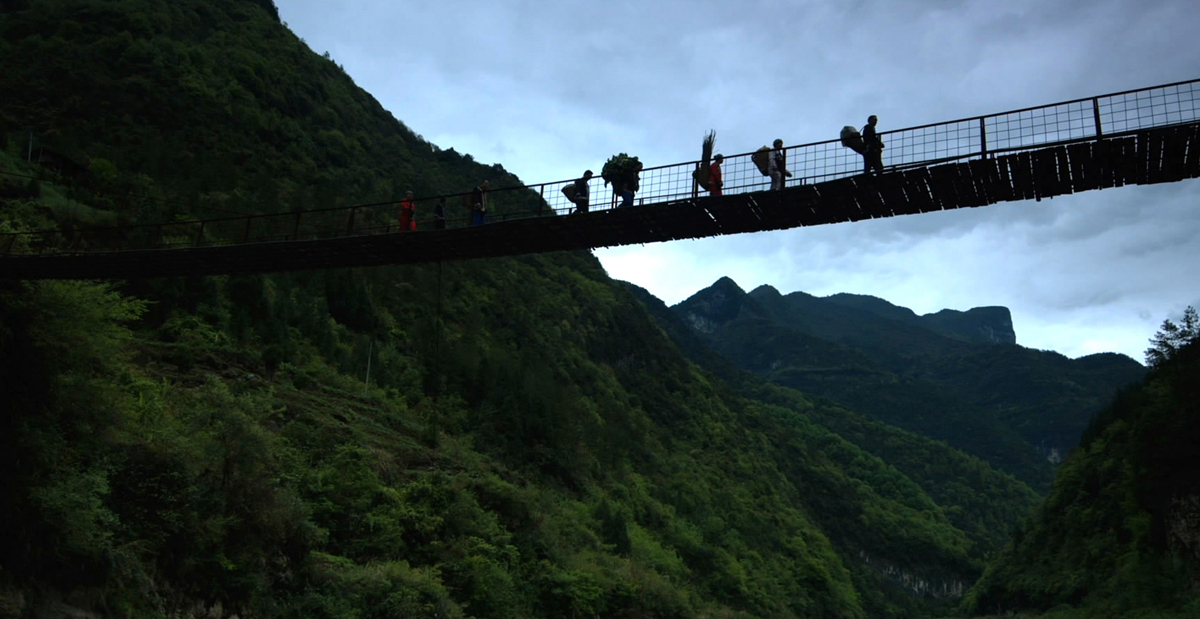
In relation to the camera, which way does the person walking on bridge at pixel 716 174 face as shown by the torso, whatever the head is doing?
to the viewer's right

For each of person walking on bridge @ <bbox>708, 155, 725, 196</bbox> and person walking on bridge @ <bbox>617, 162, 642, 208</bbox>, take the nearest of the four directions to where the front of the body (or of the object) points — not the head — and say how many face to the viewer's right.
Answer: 2

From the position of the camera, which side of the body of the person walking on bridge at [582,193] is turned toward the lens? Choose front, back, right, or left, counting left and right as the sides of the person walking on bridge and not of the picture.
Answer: right

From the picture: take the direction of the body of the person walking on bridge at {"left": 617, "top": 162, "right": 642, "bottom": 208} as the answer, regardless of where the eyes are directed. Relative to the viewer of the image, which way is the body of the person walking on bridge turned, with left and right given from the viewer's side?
facing to the right of the viewer

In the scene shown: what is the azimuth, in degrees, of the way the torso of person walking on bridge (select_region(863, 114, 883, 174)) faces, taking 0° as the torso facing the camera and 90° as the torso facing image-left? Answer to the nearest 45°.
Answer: approximately 270°

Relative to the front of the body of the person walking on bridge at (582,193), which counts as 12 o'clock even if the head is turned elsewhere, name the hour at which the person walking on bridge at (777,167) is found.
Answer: the person walking on bridge at (777,167) is roughly at 1 o'clock from the person walking on bridge at (582,193).

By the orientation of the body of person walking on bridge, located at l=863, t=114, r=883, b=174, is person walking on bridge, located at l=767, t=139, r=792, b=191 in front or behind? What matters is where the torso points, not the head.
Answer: behind
